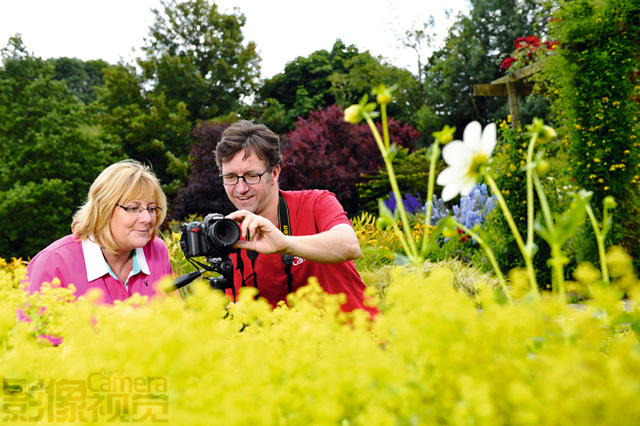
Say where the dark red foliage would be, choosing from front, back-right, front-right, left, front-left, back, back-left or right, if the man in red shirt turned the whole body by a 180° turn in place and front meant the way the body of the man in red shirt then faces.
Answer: front-left

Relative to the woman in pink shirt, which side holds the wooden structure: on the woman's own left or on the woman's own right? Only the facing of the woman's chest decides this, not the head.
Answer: on the woman's own left

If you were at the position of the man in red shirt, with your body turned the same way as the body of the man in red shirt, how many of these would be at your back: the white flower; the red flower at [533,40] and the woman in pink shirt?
1

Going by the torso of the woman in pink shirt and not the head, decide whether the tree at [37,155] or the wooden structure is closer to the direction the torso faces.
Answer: the wooden structure

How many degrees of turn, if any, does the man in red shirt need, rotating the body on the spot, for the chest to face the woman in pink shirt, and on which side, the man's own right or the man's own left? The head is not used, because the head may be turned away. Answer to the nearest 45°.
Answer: approximately 45° to the man's own right

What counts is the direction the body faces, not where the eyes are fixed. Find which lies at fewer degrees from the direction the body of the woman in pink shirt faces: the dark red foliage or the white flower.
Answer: the white flower

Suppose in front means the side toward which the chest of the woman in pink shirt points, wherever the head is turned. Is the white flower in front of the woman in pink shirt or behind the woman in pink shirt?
in front

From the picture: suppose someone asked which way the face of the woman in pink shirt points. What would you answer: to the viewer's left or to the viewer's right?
to the viewer's right

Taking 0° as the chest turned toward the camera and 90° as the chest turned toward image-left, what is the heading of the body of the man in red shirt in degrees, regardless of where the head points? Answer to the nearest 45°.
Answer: approximately 45°

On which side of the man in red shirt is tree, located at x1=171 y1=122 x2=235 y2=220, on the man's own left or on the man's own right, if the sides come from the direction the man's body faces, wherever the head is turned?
on the man's own right

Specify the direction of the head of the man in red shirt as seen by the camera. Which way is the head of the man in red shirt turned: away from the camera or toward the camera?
toward the camera

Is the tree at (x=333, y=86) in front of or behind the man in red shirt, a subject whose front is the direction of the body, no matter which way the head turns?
behind

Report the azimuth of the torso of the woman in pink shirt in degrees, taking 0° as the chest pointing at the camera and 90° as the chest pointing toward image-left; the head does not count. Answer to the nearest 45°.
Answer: approximately 315°

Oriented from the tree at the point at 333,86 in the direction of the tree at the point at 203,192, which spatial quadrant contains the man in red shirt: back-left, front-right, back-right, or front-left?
front-left

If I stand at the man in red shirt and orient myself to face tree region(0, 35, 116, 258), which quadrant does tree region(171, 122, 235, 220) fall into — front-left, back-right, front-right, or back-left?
front-right

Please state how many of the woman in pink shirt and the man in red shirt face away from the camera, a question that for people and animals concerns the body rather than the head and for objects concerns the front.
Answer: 0
